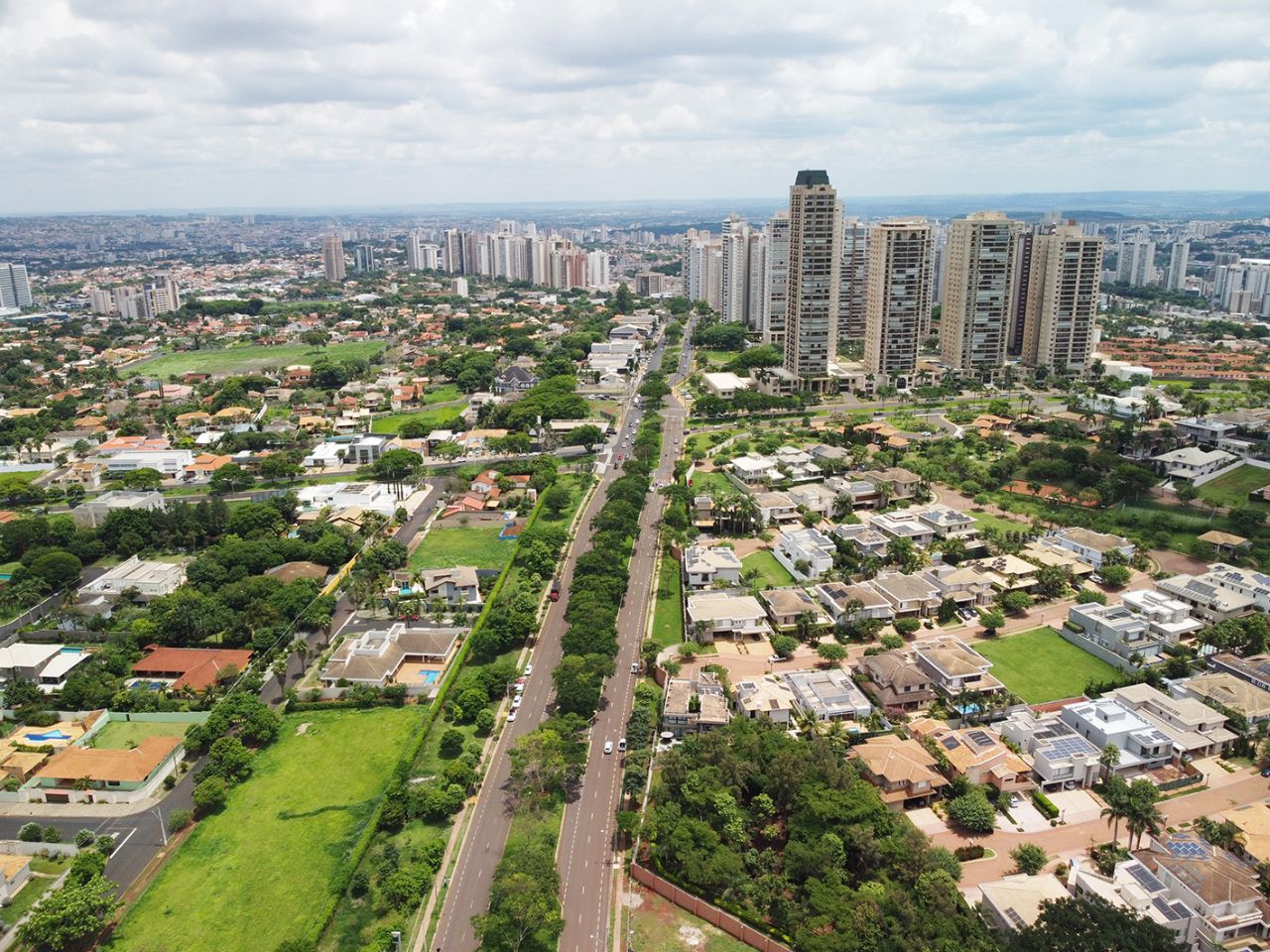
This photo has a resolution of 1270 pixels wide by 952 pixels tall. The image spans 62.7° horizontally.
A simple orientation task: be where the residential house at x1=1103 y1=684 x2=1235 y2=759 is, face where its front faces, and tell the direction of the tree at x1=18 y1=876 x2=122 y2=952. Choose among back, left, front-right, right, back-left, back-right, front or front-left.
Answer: right

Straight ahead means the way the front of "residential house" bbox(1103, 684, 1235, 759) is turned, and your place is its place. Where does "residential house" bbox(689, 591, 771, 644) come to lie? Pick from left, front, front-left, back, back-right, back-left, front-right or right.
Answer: back-right

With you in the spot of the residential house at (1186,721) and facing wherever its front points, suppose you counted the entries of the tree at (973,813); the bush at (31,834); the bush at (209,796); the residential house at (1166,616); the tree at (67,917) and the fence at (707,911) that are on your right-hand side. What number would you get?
5

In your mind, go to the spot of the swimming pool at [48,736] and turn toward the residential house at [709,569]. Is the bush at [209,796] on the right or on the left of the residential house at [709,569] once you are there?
right

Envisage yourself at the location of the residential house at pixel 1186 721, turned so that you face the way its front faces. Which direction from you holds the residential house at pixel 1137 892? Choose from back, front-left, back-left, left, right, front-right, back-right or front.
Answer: front-right

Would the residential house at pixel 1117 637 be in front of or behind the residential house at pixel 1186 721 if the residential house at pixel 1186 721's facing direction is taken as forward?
behind

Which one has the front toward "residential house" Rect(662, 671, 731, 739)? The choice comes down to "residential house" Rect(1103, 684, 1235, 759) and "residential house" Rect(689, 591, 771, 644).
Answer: "residential house" Rect(689, 591, 771, 644)

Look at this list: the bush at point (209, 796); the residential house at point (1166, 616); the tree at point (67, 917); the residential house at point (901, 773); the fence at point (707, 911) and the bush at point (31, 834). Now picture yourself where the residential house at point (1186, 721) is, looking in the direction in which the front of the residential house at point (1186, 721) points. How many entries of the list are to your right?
5

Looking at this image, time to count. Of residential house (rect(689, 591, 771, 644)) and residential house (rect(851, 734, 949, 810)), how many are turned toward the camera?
2

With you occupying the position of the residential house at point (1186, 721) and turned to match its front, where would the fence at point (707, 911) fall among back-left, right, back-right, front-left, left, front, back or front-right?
right

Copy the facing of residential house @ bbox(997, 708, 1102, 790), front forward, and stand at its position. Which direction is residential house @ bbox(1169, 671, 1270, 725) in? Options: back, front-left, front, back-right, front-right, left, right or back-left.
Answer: left

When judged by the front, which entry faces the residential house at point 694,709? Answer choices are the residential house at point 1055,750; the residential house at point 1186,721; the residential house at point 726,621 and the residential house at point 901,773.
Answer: the residential house at point 726,621
